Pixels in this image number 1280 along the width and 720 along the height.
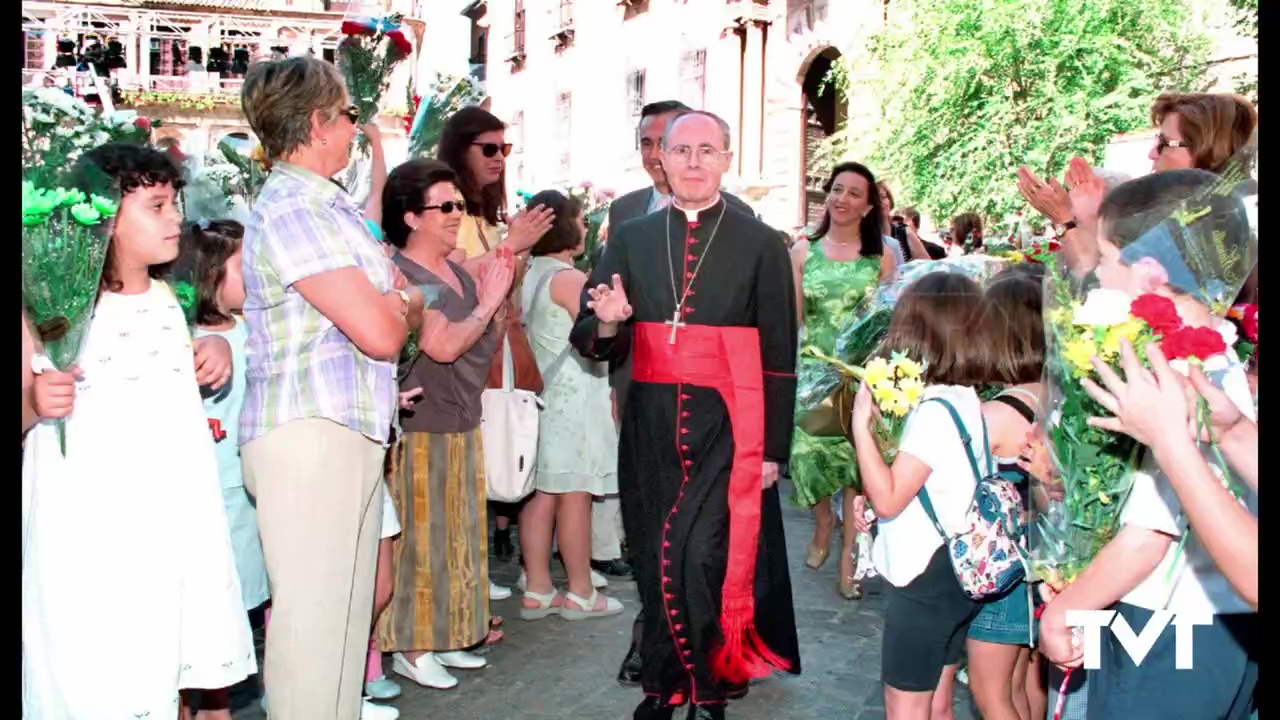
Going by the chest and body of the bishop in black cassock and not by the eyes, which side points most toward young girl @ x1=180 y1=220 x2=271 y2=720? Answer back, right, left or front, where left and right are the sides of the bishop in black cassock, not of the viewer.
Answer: right

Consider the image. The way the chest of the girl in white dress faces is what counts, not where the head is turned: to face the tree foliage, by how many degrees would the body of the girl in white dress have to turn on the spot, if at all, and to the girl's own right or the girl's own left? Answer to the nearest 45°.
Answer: approximately 90° to the girl's own left

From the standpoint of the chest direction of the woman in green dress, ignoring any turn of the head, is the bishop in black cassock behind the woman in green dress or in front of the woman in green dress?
in front

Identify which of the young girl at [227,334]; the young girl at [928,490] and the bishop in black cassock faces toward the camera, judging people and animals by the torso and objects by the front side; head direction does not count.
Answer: the bishop in black cassock

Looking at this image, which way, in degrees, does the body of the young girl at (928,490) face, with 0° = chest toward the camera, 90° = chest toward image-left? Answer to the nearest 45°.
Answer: approximately 90°

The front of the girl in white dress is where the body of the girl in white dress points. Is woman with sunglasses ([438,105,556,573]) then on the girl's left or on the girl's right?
on the girl's left

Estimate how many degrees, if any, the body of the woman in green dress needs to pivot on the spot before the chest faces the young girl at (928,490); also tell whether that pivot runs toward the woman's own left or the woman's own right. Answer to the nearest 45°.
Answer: approximately 45° to the woman's own left

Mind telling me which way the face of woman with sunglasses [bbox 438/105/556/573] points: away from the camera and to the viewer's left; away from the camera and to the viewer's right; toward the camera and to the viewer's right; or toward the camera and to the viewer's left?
toward the camera and to the viewer's right

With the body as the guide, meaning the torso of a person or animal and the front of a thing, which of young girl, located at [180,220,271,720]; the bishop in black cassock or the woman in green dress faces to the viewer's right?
the young girl

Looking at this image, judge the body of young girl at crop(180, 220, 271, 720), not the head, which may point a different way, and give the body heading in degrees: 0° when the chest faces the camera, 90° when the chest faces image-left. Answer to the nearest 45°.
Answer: approximately 270°

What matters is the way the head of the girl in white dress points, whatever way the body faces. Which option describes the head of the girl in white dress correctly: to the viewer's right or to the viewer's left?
to the viewer's right

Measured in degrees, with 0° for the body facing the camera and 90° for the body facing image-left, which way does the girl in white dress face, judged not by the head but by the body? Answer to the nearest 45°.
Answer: approximately 315°
